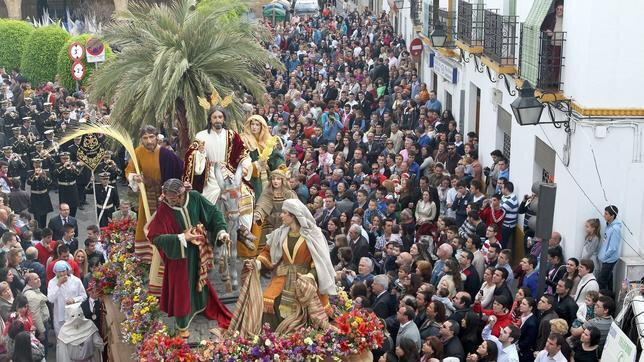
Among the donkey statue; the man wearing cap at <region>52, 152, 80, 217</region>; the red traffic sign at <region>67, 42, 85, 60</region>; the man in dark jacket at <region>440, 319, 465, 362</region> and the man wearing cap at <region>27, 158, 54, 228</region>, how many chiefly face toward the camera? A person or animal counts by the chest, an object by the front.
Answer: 4

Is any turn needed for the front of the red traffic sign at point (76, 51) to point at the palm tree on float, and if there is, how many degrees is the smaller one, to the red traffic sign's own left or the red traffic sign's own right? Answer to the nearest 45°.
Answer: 0° — it already faces it

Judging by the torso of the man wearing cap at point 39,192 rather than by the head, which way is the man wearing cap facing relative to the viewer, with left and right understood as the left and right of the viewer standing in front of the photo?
facing the viewer

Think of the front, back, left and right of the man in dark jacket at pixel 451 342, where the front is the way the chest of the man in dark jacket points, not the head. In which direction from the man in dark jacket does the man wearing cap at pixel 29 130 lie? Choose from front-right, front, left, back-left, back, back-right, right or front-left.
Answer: front-right

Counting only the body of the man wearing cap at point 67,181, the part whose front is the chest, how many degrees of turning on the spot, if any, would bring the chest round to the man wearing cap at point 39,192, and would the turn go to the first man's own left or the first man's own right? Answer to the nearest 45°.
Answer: approximately 45° to the first man's own right

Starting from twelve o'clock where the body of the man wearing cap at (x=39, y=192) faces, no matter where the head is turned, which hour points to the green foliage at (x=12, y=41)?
The green foliage is roughly at 6 o'clock from the man wearing cap.

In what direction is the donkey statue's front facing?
toward the camera

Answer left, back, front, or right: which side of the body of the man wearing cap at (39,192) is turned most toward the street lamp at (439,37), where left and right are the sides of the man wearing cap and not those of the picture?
left

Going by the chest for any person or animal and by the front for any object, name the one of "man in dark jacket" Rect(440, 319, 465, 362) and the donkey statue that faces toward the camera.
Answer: the donkey statue

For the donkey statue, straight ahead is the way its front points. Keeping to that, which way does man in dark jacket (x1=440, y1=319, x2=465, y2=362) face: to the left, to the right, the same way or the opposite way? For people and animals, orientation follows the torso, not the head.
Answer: to the right

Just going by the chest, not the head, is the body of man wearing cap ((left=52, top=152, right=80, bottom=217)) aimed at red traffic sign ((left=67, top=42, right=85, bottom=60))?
no

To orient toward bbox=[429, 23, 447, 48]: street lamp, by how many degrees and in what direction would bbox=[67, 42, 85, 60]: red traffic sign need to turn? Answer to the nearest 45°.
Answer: approximately 45° to its left

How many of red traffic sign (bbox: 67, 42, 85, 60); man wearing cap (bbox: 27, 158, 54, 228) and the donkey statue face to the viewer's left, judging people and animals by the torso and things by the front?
0

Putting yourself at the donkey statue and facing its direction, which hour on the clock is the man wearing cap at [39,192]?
The man wearing cap is roughly at 5 o'clock from the donkey statue.

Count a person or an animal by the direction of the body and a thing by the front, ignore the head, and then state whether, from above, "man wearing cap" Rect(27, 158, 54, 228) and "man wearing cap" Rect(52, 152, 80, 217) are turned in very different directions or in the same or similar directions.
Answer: same or similar directions

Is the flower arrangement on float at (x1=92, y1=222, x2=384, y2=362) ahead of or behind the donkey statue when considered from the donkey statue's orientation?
ahead

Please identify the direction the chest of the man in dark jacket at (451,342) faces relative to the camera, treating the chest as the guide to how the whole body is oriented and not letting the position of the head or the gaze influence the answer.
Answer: to the viewer's left
